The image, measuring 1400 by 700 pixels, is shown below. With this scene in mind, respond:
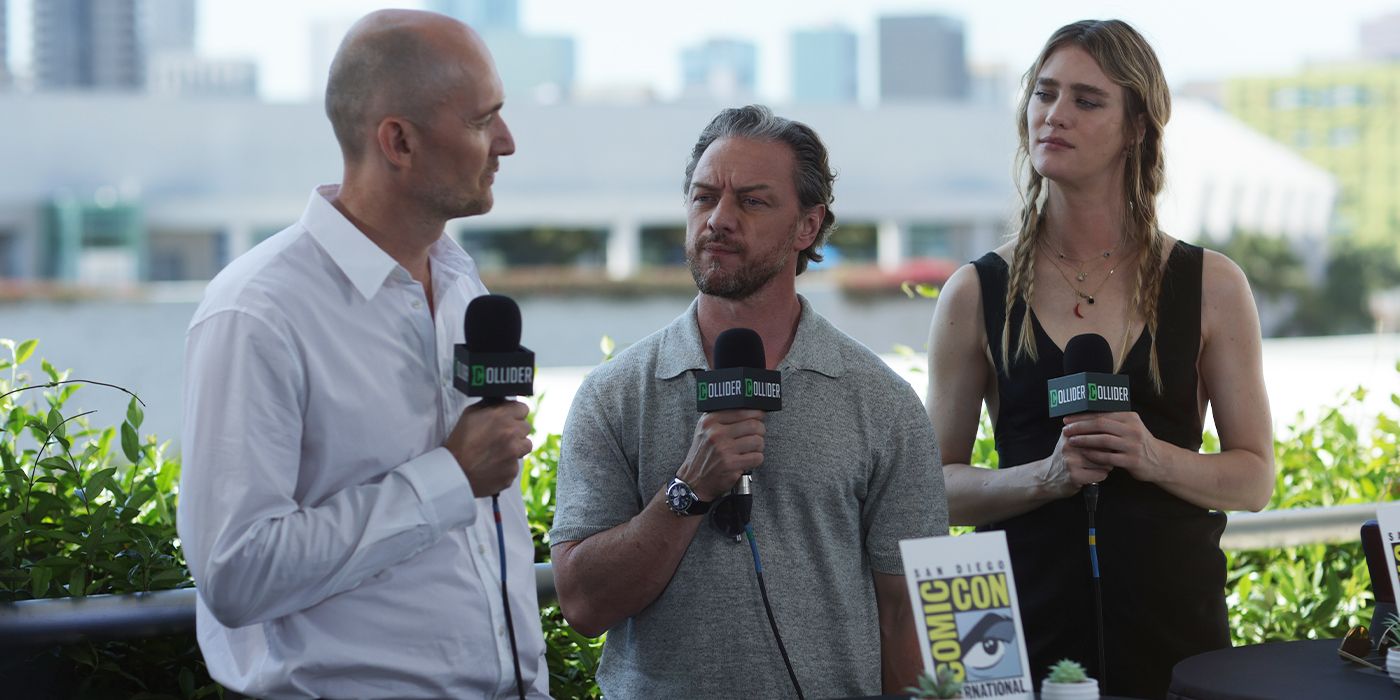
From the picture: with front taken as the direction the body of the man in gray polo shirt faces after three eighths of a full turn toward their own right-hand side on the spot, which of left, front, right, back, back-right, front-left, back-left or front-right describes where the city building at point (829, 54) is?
front-right

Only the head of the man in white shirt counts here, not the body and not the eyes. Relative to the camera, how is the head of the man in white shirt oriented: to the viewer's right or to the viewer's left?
to the viewer's right

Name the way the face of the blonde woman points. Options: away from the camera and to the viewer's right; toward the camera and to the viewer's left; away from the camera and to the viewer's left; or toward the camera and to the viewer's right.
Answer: toward the camera and to the viewer's left

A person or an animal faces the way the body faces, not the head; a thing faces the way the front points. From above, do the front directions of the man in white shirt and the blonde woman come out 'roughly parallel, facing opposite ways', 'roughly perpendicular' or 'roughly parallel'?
roughly perpendicular

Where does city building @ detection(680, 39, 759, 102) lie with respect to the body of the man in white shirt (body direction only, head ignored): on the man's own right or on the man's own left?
on the man's own left

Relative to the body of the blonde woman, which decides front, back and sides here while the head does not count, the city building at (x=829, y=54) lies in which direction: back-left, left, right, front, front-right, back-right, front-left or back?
back

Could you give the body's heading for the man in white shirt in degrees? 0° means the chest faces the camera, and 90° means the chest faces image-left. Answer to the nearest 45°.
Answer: approximately 315°

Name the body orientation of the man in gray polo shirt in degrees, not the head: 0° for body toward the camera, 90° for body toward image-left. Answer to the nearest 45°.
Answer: approximately 0°

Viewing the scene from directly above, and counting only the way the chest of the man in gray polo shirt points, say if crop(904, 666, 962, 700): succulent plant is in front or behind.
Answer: in front

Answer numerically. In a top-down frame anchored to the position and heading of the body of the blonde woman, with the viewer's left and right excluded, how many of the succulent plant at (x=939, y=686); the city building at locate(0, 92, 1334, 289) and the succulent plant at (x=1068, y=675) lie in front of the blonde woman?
2

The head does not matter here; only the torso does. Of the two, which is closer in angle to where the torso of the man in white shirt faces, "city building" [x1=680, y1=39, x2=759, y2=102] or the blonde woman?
the blonde woman

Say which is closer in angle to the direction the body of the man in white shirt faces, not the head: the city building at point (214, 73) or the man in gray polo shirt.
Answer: the man in gray polo shirt

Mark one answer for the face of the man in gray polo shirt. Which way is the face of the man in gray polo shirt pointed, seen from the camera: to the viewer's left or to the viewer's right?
to the viewer's left

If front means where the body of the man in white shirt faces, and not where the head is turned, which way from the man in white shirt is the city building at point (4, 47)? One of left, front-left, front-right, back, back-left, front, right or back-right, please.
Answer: back-left

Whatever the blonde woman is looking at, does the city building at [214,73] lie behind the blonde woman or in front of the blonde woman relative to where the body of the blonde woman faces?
behind

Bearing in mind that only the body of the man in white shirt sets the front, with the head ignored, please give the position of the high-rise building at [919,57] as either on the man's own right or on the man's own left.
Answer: on the man's own left
